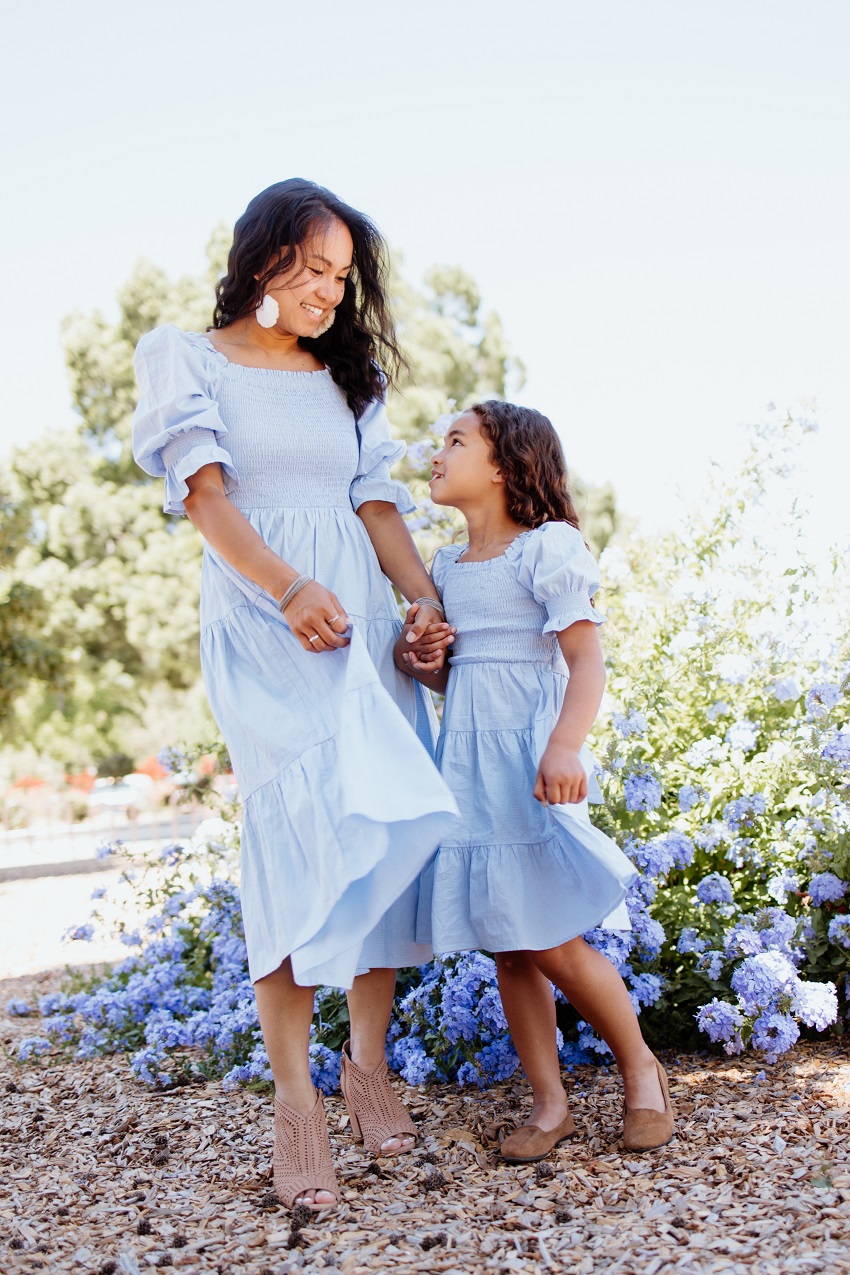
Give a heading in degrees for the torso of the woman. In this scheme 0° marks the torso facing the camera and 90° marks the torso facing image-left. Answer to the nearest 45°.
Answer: approximately 315°

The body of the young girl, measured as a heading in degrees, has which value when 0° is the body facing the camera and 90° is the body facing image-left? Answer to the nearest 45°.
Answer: approximately 45°

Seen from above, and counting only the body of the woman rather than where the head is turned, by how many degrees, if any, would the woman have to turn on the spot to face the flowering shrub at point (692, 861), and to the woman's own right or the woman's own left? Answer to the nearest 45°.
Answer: approximately 90° to the woman's own left
